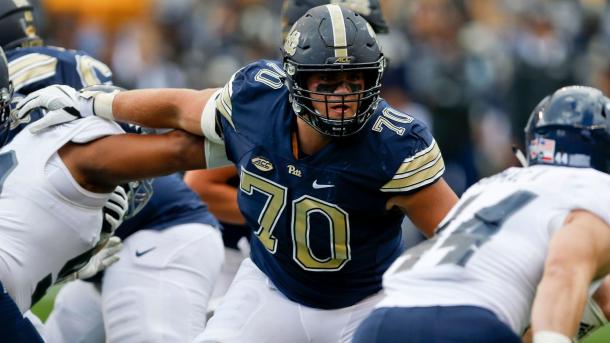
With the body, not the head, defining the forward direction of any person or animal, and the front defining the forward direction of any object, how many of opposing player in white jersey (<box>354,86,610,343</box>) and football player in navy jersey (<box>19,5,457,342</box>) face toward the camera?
1

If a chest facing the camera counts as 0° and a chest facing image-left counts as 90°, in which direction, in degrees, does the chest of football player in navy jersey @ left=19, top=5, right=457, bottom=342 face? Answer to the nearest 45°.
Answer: approximately 0°

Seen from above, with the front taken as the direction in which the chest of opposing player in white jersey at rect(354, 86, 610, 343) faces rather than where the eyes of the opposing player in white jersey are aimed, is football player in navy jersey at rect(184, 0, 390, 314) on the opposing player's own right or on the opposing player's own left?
on the opposing player's own left
